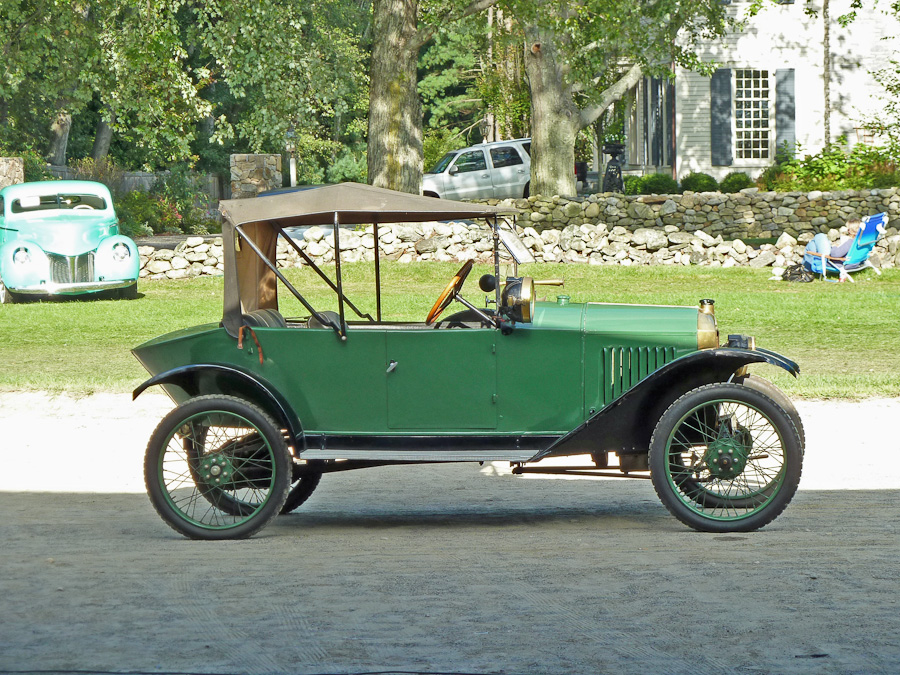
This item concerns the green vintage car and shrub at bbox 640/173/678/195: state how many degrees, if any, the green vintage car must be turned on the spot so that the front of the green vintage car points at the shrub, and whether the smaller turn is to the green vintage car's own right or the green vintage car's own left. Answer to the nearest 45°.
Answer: approximately 90° to the green vintage car's own left

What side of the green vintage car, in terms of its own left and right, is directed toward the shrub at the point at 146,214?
left

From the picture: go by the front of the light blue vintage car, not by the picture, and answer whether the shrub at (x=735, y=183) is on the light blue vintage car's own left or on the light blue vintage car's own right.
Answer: on the light blue vintage car's own left

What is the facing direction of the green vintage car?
to the viewer's right

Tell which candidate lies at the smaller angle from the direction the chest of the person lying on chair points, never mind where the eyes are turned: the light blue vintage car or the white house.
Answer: the light blue vintage car

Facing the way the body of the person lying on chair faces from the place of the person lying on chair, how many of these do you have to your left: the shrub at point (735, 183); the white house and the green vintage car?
1

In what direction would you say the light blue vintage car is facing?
toward the camera

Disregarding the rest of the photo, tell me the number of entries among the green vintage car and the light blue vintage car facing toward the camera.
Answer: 1

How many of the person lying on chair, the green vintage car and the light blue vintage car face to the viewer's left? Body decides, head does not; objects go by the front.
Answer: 1

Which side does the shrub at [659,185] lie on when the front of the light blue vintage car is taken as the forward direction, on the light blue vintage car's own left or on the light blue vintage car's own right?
on the light blue vintage car's own left

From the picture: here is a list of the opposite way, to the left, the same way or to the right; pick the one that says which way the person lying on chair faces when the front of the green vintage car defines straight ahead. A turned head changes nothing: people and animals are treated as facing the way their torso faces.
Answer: the opposite way

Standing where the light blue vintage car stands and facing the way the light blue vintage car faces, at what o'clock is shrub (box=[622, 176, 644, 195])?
The shrub is roughly at 8 o'clock from the light blue vintage car.

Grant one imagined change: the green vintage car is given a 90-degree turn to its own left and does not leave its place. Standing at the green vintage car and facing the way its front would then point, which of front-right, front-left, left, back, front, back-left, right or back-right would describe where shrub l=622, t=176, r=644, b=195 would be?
front

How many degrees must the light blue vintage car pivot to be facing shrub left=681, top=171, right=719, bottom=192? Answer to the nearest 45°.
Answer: approximately 90° to its left

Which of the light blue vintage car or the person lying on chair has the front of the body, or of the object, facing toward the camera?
the light blue vintage car
